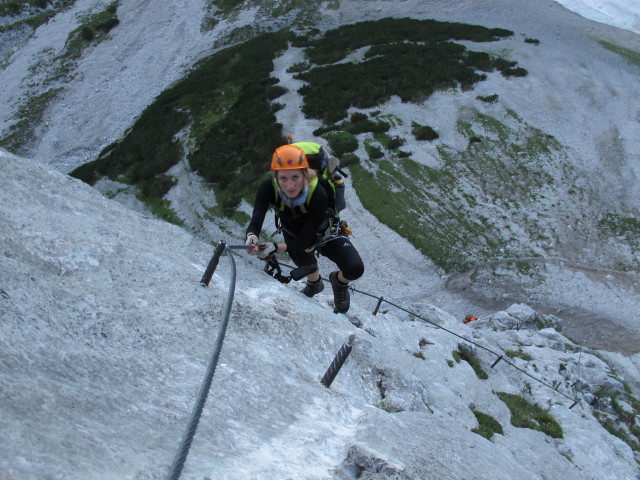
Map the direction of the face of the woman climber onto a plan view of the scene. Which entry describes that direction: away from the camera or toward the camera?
toward the camera

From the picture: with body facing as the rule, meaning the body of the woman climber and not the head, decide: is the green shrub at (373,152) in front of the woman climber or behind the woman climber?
behind

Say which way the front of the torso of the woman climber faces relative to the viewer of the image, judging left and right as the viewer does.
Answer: facing the viewer

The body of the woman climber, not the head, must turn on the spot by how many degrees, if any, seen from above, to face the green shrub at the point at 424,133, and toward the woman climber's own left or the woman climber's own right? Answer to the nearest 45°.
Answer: approximately 180°

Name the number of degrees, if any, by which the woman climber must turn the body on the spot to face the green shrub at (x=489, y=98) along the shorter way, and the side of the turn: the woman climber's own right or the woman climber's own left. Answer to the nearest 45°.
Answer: approximately 180°

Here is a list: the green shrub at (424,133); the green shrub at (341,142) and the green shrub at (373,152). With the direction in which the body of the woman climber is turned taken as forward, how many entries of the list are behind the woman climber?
3

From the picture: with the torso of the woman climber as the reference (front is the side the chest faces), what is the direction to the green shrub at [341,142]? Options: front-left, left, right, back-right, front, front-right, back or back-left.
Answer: back

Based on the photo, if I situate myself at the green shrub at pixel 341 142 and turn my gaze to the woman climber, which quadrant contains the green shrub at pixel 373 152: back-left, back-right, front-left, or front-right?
front-left
